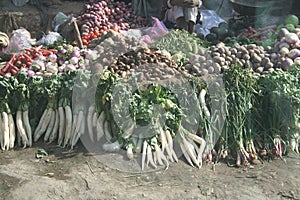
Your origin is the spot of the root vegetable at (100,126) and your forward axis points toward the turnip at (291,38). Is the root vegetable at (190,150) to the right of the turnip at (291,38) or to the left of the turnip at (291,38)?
right

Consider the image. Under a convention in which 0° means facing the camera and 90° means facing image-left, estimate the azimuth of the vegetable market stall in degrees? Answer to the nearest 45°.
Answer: approximately 0°

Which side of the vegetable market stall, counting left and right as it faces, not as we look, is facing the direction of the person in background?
back

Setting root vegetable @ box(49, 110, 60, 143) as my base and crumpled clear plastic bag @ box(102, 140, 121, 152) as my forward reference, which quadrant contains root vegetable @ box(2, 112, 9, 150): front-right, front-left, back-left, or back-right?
back-right
